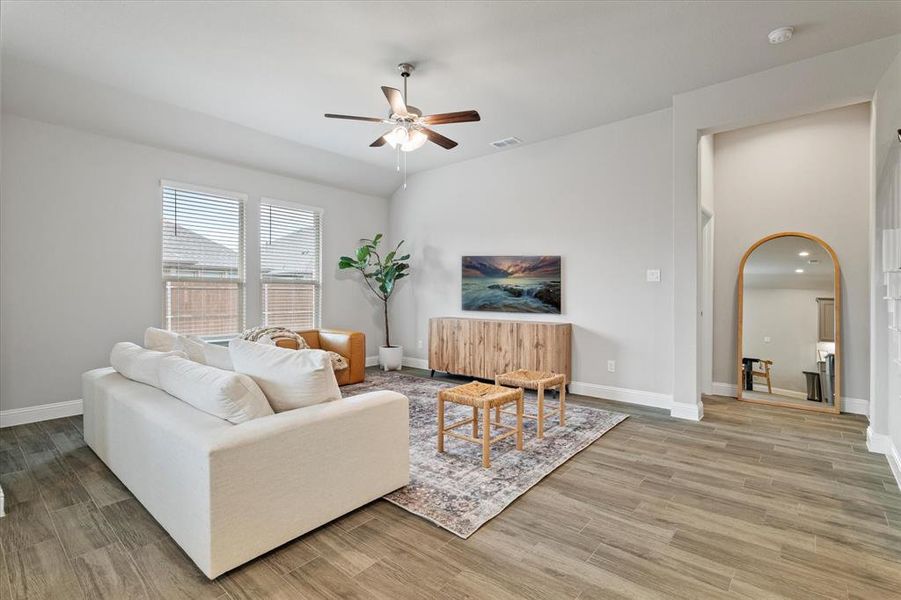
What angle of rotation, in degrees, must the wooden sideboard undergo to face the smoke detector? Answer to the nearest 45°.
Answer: approximately 90° to its left

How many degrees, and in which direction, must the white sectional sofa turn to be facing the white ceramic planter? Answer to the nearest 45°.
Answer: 0° — it already faces it

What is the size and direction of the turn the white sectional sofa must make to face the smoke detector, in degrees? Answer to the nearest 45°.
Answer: approximately 45° to its right

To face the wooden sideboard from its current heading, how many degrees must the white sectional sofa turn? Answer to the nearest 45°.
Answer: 0° — it already faces it

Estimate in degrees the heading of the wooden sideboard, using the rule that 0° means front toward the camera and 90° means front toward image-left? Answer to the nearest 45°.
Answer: approximately 45°

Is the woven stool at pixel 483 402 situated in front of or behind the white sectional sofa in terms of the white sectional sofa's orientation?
in front

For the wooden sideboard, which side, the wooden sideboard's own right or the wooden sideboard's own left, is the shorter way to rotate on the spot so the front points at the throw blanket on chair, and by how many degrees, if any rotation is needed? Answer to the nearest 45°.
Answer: approximately 45° to the wooden sideboard's own right

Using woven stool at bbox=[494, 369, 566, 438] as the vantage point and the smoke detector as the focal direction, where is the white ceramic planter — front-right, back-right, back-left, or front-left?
back-left

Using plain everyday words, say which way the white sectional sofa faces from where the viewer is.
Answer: facing away from the viewer and to the right of the viewer

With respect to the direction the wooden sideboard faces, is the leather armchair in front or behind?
in front
